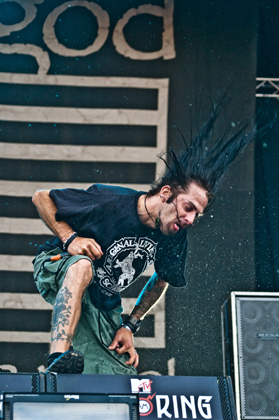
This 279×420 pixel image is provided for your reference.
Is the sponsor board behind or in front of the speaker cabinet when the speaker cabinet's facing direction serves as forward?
in front

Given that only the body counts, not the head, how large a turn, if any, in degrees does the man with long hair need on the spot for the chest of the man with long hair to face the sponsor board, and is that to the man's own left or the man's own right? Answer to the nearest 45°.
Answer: approximately 45° to the man's own right

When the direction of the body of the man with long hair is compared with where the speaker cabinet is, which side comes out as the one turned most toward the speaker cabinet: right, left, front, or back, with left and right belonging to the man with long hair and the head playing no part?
left

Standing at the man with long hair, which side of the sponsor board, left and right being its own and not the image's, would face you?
back

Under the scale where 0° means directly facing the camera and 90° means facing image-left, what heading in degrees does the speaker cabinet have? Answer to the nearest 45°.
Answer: approximately 0°

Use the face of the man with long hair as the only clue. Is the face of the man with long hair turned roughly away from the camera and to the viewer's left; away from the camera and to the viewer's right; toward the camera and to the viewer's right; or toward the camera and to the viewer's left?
toward the camera and to the viewer's right
